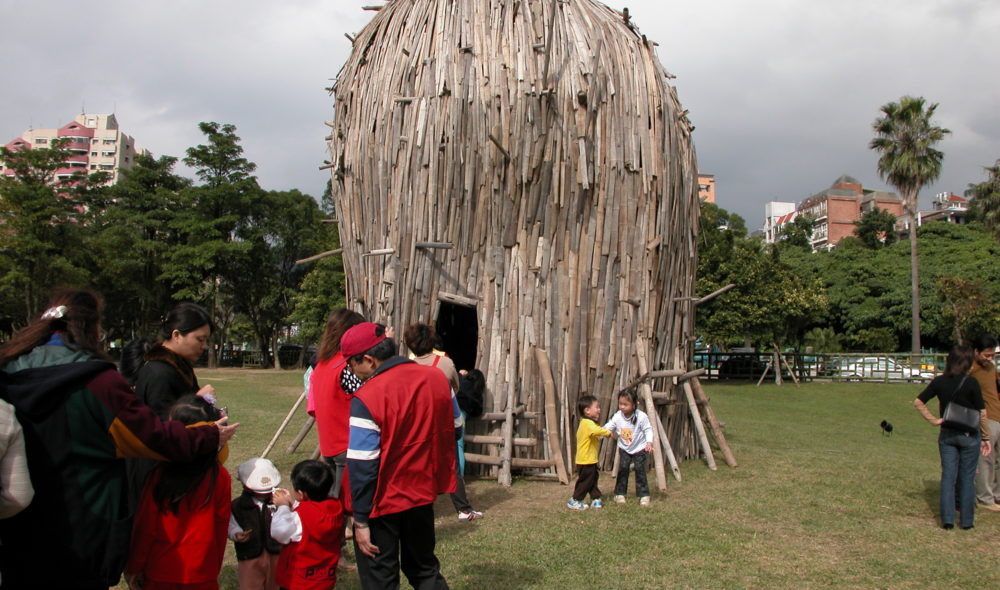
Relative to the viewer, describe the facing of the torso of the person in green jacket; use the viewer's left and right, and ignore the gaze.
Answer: facing away from the viewer and to the right of the viewer

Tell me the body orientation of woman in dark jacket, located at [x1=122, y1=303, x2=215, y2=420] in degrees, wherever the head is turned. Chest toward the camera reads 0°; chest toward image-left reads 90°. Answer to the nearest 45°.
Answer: approximately 270°

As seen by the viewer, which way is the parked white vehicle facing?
to the viewer's right

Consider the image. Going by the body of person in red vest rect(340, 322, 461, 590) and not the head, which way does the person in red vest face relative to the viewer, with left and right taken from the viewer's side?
facing away from the viewer and to the left of the viewer

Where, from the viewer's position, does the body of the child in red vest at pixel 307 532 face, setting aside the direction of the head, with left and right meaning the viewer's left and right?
facing away from the viewer and to the left of the viewer

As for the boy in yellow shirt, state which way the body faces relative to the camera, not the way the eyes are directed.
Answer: to the viewer's right

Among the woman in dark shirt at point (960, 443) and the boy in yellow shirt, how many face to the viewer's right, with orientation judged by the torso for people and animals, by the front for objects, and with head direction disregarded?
1

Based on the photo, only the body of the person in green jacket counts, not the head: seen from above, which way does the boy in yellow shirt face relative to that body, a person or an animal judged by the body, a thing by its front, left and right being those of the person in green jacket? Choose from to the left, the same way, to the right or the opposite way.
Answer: to the right

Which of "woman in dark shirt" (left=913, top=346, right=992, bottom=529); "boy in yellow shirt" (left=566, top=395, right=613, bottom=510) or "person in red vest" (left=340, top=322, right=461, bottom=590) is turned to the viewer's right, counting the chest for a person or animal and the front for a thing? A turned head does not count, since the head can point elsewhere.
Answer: the boy in yellow shirt

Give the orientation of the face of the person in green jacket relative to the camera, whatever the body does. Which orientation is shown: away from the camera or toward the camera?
away from the camera
